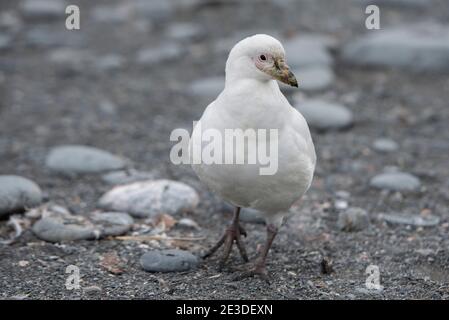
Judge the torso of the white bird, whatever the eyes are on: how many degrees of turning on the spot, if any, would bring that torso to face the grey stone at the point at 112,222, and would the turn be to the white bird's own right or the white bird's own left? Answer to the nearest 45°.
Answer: approximately 135° to the white bird's own right

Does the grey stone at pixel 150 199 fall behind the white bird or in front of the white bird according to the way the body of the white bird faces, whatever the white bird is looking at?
behind

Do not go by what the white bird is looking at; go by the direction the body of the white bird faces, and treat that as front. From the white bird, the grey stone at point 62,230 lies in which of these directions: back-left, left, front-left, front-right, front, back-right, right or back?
back-right

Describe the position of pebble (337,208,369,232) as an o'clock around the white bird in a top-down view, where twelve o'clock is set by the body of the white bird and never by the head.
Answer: The pebble is roughly at 7 o'clock from the white bird.

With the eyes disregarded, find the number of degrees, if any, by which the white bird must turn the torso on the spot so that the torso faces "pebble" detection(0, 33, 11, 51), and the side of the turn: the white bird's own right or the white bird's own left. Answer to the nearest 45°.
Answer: approximately 135° to the white bird's own right

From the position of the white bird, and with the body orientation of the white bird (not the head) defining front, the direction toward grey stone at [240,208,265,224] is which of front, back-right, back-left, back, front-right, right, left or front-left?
back

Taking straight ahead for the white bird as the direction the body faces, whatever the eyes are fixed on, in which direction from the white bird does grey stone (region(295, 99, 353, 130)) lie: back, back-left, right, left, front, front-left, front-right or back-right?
back

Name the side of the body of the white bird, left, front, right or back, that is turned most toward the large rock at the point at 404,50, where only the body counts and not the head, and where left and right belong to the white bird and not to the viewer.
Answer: back

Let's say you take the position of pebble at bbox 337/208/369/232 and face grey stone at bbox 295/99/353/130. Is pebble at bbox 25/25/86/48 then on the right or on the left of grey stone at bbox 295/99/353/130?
left

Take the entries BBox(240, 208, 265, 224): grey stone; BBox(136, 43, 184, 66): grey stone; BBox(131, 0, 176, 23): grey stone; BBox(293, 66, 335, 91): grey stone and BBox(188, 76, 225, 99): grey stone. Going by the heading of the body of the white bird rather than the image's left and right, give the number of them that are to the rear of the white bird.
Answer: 5

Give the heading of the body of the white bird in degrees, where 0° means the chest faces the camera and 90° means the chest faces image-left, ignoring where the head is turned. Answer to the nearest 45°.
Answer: approximately 0°

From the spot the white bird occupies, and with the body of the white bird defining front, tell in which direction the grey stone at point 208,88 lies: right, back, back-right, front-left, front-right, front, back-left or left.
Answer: back

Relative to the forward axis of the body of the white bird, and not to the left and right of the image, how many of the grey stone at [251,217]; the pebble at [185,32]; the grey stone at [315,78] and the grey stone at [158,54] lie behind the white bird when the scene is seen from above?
4

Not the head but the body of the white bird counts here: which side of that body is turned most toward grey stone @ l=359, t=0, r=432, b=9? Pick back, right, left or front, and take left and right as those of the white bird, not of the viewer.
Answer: back

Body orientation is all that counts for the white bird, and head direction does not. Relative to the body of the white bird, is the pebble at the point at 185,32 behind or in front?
behind
